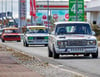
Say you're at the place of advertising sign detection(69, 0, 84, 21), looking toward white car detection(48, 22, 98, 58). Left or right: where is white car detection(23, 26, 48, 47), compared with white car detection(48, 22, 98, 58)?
right

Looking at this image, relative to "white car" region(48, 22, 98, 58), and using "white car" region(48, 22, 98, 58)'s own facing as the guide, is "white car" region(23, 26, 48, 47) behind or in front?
behind

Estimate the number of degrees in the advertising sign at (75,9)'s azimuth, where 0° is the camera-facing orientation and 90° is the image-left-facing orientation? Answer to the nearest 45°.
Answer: approximately 0°

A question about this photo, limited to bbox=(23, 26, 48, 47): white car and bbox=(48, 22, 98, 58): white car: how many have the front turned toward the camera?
2

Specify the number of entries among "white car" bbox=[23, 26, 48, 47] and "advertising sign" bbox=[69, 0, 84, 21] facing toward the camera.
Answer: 2

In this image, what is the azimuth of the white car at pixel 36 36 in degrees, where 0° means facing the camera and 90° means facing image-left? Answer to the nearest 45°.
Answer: approximately 0°

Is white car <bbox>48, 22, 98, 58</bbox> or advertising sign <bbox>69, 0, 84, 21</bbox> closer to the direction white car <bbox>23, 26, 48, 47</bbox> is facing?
the white car

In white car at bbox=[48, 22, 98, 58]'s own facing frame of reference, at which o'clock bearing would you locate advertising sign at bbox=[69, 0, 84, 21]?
The advertising sign is roughly at 6 o'clock from the white car.

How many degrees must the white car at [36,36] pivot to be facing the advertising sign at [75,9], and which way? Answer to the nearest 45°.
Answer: approximately 135° to its left
